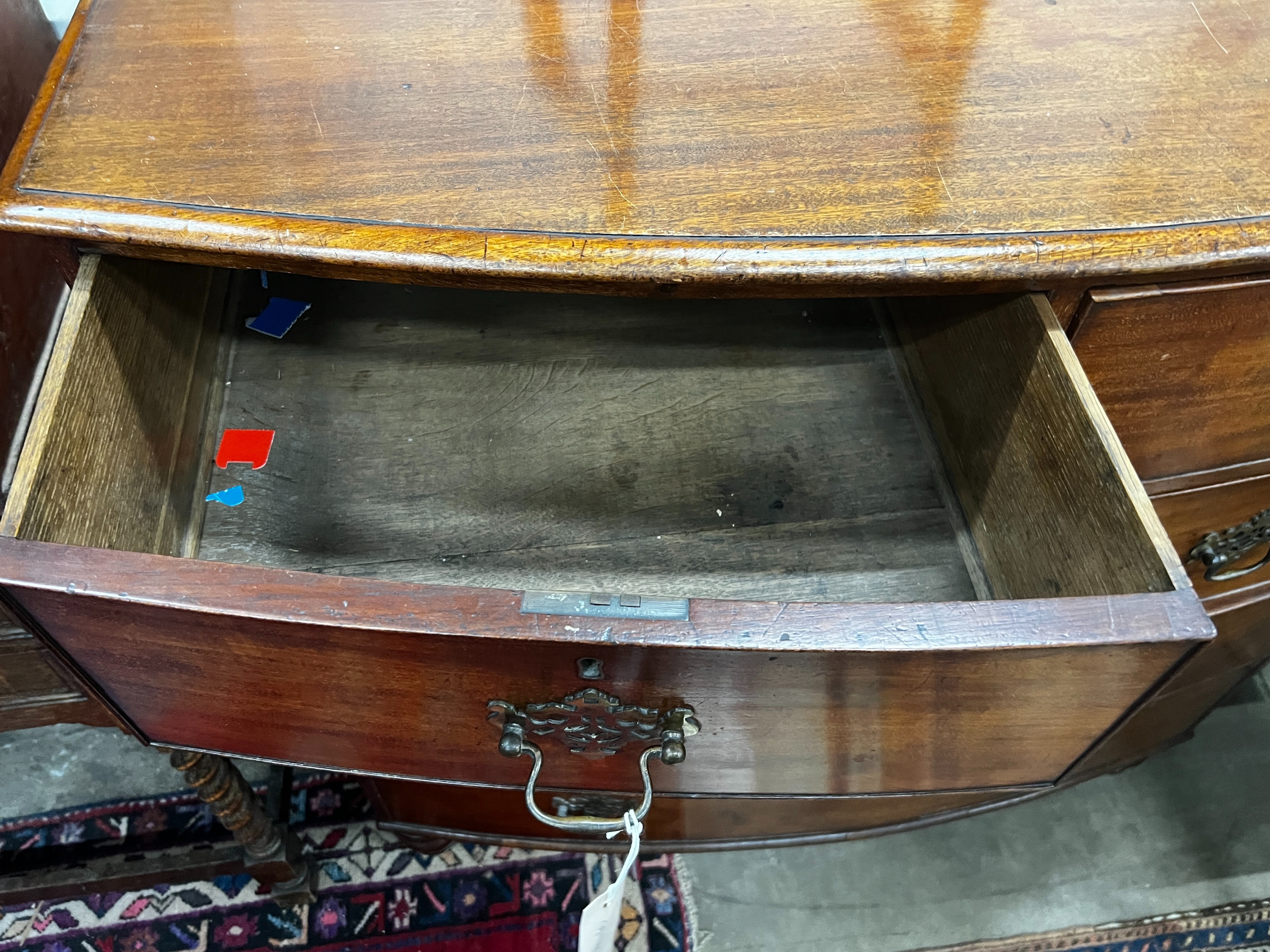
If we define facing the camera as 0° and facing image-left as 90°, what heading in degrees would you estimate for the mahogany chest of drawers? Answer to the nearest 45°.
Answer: approximately 0°
